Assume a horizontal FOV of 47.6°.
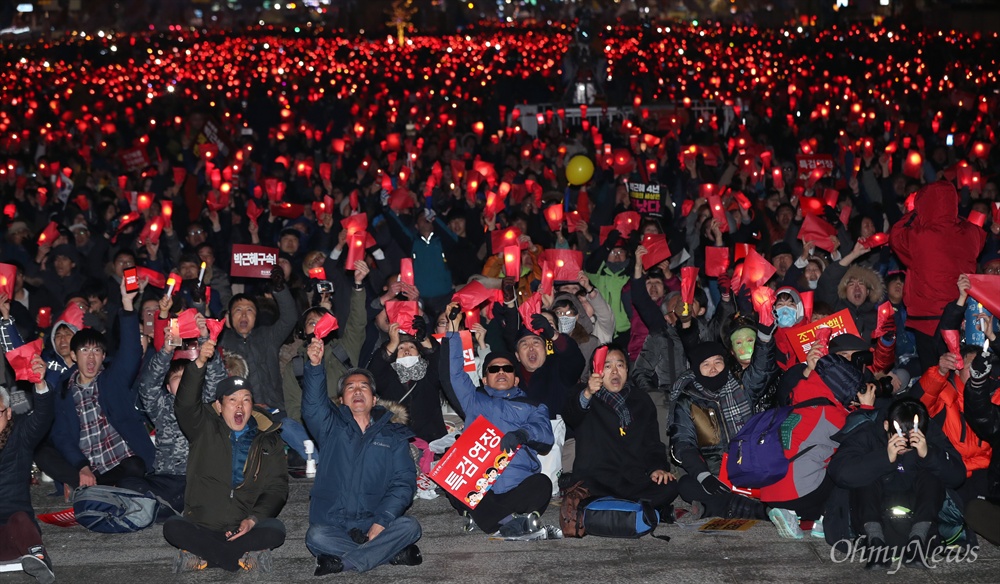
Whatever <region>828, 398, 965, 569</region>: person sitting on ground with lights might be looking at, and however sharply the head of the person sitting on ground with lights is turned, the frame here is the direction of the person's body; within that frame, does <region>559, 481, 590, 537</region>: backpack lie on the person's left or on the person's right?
on the person's right

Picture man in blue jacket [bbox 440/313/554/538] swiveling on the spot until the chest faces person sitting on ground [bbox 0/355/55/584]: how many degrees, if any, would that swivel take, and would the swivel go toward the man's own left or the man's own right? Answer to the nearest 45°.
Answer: approximately 90° to the man's own right

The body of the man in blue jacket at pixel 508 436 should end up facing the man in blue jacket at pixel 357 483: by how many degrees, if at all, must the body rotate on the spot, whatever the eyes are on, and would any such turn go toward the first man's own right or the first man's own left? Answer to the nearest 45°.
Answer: approximately 45° to the first man's own right

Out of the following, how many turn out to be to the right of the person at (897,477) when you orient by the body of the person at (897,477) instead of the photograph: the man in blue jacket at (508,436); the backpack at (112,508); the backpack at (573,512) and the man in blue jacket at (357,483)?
4

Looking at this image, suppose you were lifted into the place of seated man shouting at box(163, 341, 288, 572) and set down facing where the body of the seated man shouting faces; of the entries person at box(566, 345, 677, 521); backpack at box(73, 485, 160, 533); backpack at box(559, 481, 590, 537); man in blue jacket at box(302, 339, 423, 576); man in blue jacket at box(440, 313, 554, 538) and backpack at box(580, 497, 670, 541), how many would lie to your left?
5

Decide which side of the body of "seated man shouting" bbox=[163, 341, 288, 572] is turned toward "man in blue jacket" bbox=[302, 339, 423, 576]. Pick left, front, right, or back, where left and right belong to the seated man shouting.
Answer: left

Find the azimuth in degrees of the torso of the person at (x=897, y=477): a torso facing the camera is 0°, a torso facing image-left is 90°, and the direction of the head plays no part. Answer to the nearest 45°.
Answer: approximately 0°

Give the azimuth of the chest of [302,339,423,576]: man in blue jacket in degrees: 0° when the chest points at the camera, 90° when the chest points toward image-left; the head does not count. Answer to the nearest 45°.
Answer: approximately 0°

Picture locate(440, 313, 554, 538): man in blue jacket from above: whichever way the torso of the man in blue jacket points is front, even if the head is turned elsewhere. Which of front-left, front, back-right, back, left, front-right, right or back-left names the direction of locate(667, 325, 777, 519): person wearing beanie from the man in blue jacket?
left
